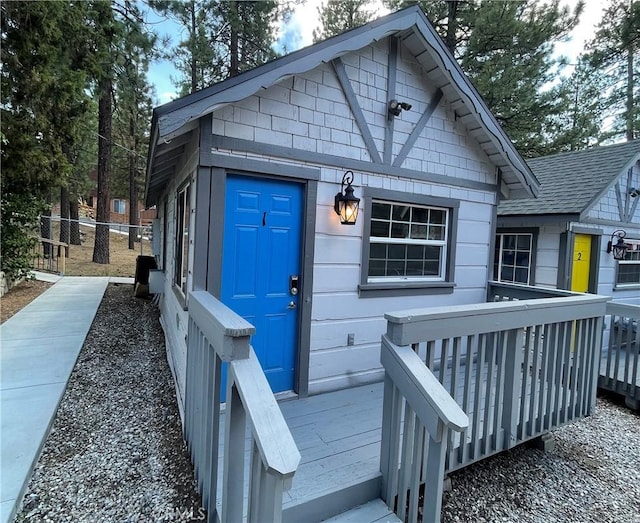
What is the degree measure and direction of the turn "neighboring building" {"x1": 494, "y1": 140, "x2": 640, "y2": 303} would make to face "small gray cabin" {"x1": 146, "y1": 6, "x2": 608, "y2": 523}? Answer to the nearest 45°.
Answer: approximately 45° to its right

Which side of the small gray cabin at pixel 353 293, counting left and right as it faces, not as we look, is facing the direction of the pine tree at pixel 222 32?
back

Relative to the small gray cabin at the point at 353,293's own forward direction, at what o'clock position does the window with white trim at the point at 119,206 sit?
The window with white trim is roughly at 6 o'clock from the small gray cabin.

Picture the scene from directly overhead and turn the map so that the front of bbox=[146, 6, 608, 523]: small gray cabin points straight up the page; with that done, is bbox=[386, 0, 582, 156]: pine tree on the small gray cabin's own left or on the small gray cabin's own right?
on the small gray cabin's own left

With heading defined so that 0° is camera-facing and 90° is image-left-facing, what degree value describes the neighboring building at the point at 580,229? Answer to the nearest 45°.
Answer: approximately 315°

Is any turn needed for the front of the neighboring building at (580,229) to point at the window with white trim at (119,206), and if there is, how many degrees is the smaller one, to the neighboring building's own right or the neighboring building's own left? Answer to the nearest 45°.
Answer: approximately 135° to the neighboring building's own right

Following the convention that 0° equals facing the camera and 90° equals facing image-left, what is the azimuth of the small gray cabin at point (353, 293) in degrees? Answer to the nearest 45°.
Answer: approximately 315°

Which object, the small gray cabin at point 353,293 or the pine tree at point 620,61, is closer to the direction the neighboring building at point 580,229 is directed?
the small gray cabin

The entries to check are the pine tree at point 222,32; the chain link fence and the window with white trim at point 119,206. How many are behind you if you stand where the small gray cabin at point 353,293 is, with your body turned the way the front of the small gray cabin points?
3
